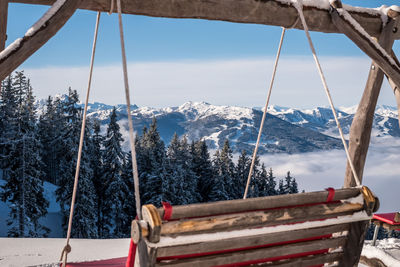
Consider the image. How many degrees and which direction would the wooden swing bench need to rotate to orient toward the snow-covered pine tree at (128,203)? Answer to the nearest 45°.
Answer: approximately 45° to its right

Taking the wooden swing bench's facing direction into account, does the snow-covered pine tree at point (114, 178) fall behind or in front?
in front

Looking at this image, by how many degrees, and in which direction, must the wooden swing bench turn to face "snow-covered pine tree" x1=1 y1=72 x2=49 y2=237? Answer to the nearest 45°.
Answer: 0° — it already faces it

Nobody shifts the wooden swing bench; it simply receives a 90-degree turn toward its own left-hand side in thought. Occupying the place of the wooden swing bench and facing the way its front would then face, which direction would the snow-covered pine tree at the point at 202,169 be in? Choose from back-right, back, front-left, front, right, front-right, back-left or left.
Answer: back-right

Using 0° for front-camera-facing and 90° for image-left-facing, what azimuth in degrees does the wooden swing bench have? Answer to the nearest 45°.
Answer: approximately 135°

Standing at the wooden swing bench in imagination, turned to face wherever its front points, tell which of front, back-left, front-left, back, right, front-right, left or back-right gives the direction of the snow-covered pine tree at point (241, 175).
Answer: front-right

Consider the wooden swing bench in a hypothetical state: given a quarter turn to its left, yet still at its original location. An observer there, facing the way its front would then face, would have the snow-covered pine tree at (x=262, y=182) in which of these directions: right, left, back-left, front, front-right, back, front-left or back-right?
back-right

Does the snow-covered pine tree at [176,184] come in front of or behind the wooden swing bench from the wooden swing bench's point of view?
in front

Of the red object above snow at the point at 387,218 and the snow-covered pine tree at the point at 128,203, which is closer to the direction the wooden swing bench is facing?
the snow-covered pine tree

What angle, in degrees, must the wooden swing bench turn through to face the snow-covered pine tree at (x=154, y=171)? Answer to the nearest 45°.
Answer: approximately 45° to its right
